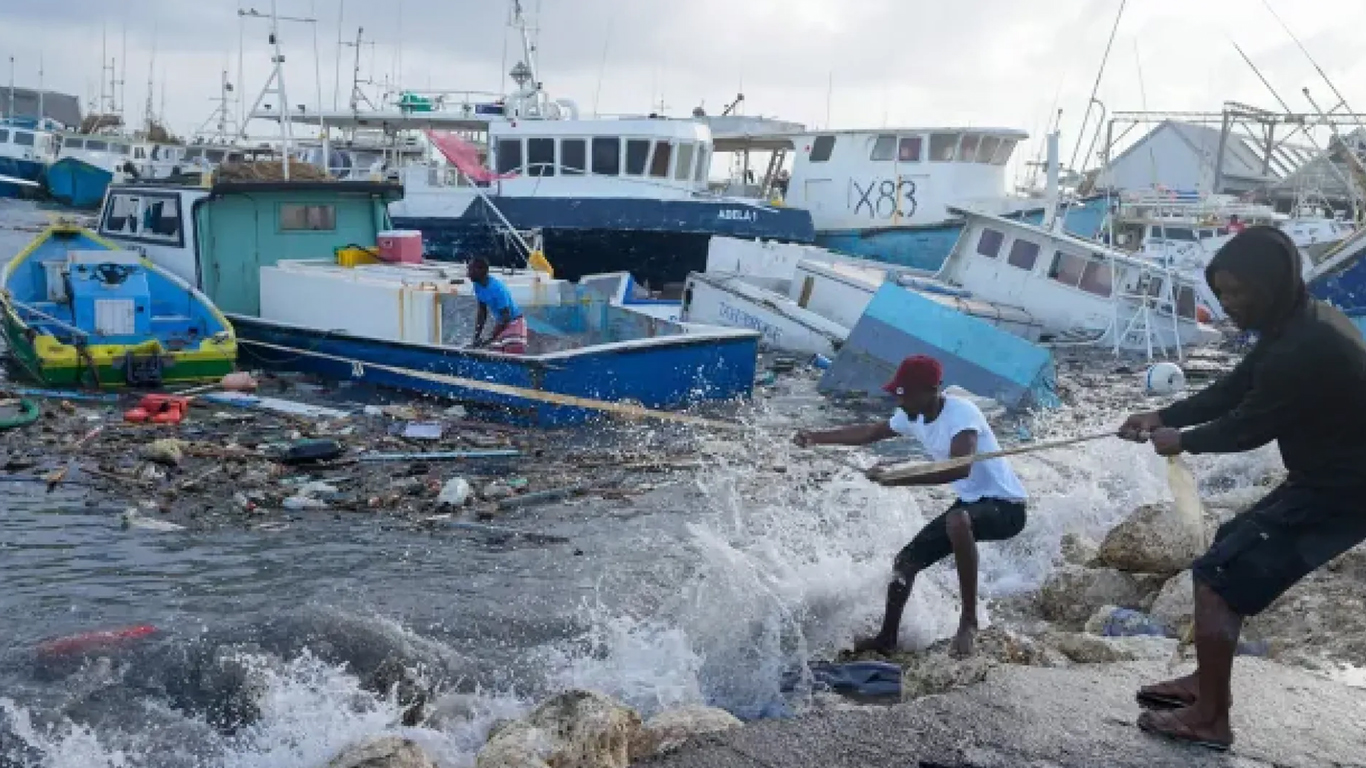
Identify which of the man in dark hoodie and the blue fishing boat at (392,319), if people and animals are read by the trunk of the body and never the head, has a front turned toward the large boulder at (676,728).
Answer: the man in dark hoodie

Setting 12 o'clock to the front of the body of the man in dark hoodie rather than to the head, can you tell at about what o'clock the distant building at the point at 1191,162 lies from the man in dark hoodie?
The distant building is roughly at 3 o'clock from the man in dark hoodie.

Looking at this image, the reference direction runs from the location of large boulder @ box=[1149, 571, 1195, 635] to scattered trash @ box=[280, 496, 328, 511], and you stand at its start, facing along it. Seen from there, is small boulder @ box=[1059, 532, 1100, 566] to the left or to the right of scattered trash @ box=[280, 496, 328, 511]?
right

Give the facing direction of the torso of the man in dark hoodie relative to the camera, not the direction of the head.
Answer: to the viewer's left

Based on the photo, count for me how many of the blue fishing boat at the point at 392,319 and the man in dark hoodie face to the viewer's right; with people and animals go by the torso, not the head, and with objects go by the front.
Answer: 0

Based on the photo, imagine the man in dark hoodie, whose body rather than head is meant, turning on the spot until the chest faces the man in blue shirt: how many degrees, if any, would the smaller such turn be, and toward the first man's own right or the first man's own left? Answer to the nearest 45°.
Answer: approximately 45° to the first man's own right

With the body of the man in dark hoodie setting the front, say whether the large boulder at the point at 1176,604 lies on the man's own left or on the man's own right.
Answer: on the man's own right

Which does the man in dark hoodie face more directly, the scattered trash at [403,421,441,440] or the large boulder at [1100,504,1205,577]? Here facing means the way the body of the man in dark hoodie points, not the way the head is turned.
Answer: the scattered trash

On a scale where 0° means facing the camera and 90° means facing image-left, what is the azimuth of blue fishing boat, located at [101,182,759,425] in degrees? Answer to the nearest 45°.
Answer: approximately 135°
